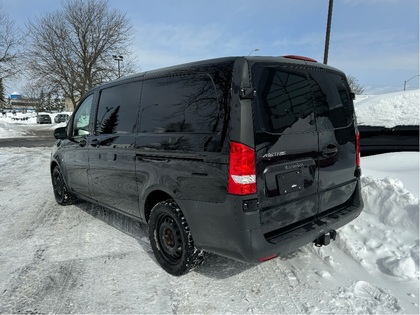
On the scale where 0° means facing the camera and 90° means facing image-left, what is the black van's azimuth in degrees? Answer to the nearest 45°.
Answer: approximately 135°

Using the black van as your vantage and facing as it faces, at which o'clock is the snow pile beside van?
The snow pile beside van is roughly at 4 o'clock from the black van.

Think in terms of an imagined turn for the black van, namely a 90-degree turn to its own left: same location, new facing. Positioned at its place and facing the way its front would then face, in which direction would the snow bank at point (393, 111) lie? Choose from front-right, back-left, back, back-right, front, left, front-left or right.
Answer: back
